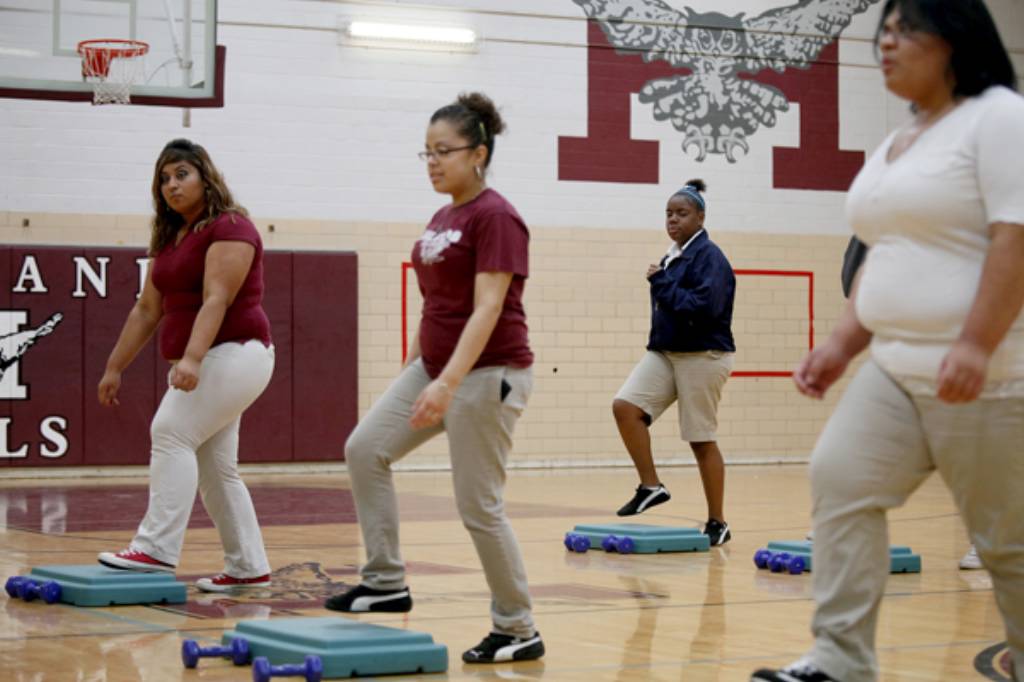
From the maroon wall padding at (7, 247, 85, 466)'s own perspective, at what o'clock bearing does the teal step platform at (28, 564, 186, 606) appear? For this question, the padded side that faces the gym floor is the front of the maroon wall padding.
The teal step platform is roughly at 12 o'clock from the maroon wall padding.

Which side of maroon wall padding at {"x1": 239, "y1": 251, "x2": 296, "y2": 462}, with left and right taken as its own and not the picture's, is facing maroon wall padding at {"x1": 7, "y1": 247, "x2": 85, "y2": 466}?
right

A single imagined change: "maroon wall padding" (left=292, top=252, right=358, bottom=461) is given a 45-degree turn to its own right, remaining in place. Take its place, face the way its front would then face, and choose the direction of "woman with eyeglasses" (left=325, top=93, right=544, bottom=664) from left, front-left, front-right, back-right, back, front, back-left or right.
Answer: front-left

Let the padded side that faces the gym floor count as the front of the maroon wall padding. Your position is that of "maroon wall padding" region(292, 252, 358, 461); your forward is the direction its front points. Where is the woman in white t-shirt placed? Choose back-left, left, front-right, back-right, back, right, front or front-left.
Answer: front

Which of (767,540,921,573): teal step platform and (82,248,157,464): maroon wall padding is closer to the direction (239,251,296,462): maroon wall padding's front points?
the teal step platform

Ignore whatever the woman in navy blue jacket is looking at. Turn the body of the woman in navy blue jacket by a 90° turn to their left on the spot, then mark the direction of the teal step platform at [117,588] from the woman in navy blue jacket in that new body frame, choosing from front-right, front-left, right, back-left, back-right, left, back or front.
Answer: right

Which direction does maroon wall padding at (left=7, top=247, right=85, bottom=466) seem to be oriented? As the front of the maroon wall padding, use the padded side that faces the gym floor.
toward the camera

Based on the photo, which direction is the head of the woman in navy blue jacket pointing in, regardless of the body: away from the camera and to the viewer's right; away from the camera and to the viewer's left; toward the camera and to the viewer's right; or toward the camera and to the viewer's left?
toward the camera and to the viewer's left

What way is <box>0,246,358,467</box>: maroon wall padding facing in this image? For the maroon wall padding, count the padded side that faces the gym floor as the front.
toward the camera

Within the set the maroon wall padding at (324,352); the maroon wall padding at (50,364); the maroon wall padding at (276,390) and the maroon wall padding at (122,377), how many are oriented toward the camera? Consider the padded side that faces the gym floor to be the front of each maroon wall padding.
4

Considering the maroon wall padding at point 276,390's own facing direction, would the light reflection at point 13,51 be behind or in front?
in front

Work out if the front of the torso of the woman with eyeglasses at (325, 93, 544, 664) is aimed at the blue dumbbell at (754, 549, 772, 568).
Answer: no

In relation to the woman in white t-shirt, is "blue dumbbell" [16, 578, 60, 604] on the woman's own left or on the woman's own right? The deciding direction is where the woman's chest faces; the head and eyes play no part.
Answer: on the woman's own right

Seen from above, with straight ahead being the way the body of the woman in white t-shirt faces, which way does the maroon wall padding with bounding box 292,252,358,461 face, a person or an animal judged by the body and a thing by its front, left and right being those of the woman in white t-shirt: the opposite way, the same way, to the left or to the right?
to the left

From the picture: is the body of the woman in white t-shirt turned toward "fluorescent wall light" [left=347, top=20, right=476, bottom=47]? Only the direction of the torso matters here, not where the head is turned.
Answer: no

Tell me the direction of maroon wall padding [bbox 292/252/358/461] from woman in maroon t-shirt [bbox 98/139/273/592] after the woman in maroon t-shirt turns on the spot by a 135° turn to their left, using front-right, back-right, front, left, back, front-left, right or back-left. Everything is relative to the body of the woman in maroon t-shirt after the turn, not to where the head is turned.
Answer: left

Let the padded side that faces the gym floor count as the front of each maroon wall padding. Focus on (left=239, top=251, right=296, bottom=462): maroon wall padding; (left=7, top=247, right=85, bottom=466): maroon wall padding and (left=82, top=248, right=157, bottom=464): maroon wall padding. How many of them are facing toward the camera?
3
